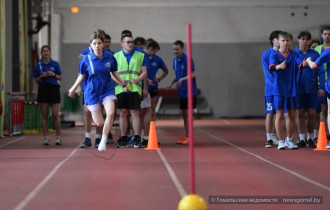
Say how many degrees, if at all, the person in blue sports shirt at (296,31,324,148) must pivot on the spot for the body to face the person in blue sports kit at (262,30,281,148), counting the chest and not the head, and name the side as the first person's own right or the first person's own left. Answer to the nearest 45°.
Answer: approximately 45° to the first person's own right

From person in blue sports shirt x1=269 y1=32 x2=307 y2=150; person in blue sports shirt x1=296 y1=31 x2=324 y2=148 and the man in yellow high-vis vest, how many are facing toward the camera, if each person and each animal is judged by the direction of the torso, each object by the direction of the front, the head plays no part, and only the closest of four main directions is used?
3

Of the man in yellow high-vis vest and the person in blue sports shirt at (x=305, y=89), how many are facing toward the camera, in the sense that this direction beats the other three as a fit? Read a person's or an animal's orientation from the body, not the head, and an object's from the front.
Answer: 2

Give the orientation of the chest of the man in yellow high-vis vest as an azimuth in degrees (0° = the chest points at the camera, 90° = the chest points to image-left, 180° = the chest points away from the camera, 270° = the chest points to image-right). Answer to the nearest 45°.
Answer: approximately 0°

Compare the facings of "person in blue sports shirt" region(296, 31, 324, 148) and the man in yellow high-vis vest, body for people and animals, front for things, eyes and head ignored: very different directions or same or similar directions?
same or similar directions

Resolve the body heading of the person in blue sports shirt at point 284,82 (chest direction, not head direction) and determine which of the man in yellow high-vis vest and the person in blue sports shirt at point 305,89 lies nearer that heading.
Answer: the man in yellow high-vis vest

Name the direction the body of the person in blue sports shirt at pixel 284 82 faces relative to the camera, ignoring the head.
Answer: toward the camera

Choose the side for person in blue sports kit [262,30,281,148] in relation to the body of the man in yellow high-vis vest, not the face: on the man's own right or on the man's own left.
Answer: on the man's own left
